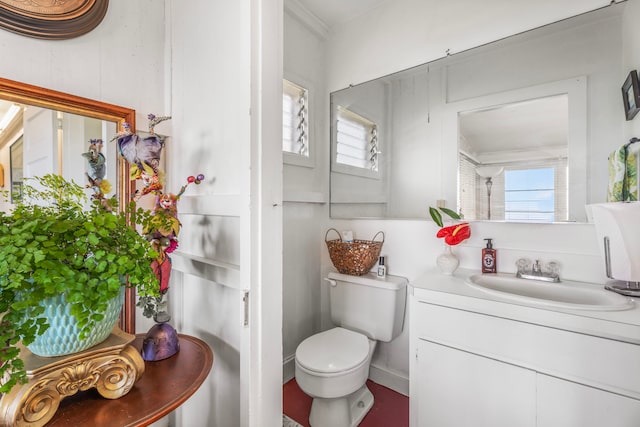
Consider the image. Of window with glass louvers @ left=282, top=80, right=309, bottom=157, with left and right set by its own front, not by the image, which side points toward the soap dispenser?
front

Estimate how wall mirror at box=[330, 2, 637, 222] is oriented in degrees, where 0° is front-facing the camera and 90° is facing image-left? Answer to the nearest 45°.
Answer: approximately 45°

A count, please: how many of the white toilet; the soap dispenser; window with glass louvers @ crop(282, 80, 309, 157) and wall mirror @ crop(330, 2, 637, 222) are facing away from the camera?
0

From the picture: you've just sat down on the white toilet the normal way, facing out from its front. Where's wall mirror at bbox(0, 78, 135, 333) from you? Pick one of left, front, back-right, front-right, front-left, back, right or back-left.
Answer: front

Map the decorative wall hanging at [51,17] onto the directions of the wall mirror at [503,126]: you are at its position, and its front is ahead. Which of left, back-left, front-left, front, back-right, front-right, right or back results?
front

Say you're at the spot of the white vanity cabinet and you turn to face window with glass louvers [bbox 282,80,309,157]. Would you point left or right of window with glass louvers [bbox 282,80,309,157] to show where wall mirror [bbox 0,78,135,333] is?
left

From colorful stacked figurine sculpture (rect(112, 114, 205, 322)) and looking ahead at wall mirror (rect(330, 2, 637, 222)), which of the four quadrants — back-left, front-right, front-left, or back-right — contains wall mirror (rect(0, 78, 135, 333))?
back-left

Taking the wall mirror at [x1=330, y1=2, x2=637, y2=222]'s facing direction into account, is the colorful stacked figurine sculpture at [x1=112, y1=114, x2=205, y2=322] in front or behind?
in front

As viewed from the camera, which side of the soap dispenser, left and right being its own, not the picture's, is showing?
front

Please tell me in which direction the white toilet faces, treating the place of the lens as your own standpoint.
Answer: facing the viewer and to the left of the viewer

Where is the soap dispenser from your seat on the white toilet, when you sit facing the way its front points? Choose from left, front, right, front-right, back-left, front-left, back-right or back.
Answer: back-left

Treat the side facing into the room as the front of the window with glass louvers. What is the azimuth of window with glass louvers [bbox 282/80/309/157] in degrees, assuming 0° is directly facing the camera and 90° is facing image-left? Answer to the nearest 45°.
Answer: approximately 315°

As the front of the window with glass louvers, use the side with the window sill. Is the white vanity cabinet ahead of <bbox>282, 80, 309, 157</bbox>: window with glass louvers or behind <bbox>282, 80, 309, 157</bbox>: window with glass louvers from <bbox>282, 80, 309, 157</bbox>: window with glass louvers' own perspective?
ahead

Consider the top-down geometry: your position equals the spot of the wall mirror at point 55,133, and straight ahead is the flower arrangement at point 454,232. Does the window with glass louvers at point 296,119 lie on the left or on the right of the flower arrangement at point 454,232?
left

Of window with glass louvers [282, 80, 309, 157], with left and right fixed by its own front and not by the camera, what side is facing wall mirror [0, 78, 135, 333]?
right

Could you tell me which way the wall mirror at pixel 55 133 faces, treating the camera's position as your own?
facing the viewer and to the right of the viewer
